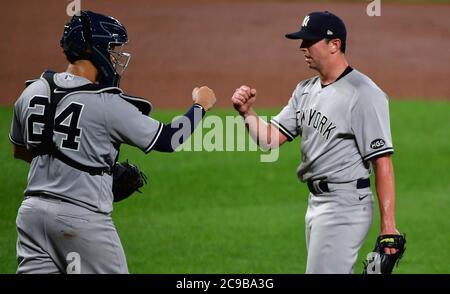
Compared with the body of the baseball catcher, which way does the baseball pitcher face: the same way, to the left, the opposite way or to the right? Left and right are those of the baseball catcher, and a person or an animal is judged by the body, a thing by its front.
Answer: the opposite way

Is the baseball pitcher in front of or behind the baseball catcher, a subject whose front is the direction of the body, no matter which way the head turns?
in front

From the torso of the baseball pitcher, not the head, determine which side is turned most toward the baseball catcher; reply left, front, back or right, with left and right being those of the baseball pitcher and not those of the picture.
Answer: front

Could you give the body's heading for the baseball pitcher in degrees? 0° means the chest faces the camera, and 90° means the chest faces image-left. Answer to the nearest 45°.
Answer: approximately 45°

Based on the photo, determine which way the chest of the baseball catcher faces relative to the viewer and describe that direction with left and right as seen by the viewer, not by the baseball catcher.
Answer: facing away from the viewer and to the right of the viewer
